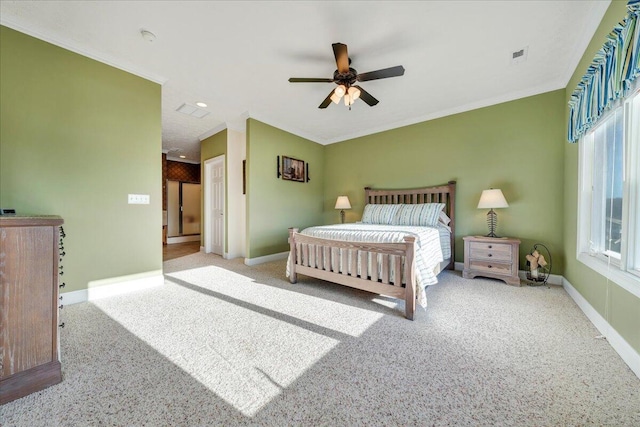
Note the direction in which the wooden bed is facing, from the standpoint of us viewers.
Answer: facing the viewer and to the left of the viewer

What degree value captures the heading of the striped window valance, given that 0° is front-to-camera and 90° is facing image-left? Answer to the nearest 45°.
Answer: approximately 90°

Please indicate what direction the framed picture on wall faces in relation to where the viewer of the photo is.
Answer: facing the viewer and to the right of the viewer

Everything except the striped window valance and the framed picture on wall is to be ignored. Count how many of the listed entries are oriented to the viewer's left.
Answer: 1

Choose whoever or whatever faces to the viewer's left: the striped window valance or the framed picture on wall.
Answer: the striped window valance

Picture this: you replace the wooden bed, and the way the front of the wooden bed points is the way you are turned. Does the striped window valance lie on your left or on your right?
on your left

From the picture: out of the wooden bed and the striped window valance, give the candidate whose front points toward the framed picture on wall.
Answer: the striped window valance

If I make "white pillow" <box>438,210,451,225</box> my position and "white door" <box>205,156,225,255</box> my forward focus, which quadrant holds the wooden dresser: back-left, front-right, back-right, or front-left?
front-left

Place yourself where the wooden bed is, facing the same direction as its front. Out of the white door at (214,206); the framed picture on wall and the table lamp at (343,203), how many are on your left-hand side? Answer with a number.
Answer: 0

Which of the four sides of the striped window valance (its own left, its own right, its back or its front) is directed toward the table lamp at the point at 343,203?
front

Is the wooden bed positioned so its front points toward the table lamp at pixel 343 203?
no

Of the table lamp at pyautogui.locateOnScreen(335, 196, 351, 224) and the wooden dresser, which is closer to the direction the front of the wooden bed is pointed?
the wooden dresser

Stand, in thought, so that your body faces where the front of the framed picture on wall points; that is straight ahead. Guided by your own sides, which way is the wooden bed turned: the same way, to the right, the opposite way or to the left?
to the right

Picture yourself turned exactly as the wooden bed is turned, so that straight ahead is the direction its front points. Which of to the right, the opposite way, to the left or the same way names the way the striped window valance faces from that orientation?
to the right
